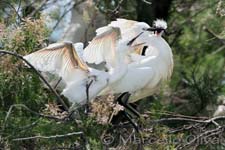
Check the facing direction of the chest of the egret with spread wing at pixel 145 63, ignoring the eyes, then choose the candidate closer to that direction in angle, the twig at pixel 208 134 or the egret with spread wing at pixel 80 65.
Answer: the twig

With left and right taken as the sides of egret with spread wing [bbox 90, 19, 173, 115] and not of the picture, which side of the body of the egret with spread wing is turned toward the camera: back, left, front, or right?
right

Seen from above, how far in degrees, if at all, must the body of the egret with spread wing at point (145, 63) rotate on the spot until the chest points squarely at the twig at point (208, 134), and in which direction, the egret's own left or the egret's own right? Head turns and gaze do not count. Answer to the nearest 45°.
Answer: approximately 45° to the egret's own right

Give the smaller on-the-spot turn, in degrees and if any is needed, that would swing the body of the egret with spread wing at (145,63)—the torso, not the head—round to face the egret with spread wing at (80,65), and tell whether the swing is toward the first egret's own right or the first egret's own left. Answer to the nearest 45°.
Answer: approximately 135° to the first egret's own right
